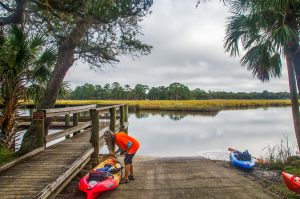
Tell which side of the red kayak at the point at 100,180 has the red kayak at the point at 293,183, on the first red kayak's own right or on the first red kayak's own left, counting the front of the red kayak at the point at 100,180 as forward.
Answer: on the first red kayak's own right

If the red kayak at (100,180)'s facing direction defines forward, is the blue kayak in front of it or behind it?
in front

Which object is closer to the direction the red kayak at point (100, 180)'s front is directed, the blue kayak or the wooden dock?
the blue kayak

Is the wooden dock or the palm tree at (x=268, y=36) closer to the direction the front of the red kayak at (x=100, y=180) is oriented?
the palm tree

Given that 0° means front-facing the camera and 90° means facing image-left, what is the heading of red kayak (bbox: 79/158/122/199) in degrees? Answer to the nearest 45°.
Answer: approximately 225°
